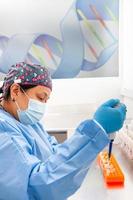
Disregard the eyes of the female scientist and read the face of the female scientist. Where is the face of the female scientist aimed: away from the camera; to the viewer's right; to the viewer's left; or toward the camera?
to the viewer's right

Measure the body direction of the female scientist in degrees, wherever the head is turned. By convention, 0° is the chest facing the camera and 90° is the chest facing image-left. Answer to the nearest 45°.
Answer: approximately 270°

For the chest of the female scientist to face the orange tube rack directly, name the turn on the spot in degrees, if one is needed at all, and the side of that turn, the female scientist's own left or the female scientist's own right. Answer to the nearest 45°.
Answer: approximately 45° to the female scientist's own left
